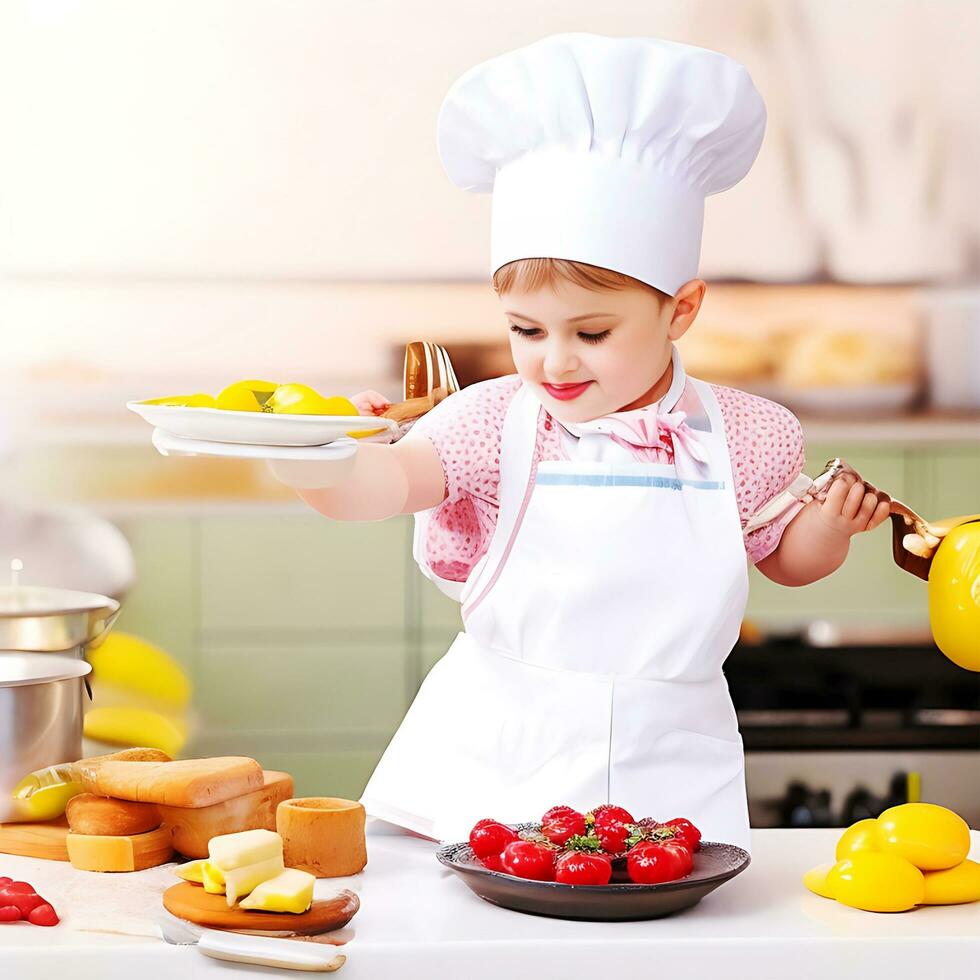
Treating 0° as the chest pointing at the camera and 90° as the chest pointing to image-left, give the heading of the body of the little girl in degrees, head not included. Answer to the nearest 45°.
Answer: approximately 0°
